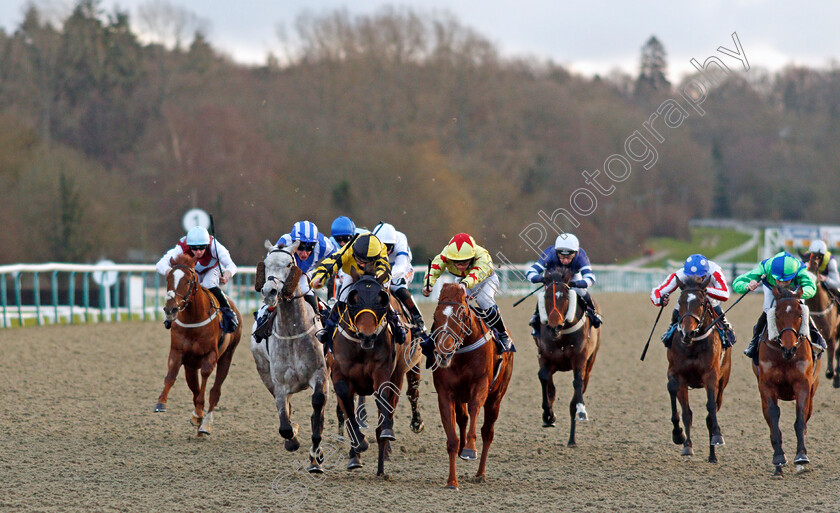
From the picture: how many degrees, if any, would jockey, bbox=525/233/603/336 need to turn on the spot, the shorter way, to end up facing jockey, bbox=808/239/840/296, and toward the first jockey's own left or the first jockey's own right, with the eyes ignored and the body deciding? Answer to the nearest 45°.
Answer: approximately 135° to the first jockey's own left

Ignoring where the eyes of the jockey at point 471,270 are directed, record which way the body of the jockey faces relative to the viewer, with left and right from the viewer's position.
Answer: facing the viewer and to the left of the viewer

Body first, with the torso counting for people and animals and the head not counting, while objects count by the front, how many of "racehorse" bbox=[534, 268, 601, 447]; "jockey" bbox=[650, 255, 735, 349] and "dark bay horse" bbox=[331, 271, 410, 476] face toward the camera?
3

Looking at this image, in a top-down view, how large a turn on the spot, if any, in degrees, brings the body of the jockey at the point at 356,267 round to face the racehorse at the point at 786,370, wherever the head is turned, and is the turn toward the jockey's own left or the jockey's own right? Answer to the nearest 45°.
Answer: approximately 90° to the jockey's own left

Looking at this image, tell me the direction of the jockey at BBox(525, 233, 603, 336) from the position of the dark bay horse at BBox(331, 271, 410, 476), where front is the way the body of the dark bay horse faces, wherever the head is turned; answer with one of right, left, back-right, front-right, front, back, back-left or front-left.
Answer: back-left

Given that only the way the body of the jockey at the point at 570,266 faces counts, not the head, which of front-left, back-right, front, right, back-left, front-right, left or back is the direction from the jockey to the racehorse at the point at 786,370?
front-left

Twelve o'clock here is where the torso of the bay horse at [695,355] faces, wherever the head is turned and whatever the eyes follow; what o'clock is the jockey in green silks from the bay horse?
The jockey in green silks is roughly at 10 o'clock from the bay horse.

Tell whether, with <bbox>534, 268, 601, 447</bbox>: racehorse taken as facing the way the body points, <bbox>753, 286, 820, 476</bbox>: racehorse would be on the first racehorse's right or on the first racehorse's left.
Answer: on the first racehorse's left

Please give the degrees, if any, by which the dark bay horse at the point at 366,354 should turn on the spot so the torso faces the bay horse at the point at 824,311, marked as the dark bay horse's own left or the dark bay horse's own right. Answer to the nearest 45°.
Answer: approximately 135° to the dark bay horse's own left

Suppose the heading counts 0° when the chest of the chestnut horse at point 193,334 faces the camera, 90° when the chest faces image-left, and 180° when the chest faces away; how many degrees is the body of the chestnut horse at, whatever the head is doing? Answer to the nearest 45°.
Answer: approximately 45°

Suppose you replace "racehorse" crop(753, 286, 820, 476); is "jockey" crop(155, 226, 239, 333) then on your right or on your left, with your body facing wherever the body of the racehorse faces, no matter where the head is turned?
on your right

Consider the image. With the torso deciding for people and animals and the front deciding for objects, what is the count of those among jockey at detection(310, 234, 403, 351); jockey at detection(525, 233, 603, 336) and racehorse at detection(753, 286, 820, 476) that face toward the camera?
3

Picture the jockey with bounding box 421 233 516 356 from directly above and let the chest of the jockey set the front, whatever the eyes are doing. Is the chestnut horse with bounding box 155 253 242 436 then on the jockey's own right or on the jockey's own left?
on the jockey's own right

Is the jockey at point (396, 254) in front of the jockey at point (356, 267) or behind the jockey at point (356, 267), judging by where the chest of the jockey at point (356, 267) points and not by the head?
behind
